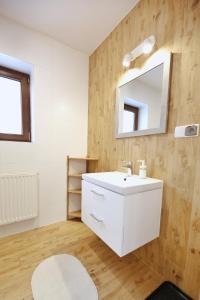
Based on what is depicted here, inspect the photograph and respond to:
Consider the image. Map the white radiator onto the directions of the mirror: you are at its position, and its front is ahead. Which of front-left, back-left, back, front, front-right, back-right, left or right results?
front-right

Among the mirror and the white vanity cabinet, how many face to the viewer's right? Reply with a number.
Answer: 0

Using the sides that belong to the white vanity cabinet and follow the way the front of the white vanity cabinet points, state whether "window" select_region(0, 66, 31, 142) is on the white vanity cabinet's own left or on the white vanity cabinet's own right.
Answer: on the white vanity cabinet's own right

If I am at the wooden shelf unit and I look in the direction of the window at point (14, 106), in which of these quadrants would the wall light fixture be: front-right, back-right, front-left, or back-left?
back-left

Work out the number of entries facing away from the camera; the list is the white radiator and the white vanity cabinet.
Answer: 0

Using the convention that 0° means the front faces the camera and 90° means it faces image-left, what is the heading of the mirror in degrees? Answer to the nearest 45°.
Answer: approximately 45°

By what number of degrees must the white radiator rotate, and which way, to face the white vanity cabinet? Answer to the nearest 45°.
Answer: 0° — it already faces it
